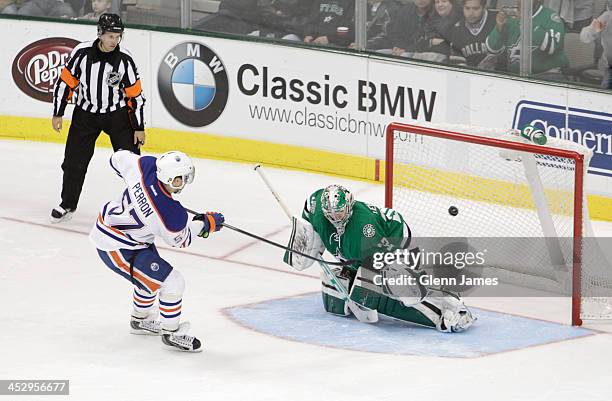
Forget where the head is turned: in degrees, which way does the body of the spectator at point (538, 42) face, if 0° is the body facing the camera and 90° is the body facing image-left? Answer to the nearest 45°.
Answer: approximately 45°

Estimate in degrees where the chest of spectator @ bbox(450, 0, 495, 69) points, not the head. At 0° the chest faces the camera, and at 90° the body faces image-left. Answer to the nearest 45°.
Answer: approximately 0°

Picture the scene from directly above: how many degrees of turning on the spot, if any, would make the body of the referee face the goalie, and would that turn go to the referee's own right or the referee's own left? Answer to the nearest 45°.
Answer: approximately 45° to the referee's own left

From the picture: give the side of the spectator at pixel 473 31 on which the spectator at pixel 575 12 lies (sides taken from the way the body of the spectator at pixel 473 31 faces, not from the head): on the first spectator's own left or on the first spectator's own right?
on the first spectator's own left
